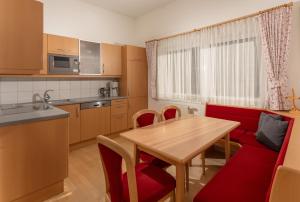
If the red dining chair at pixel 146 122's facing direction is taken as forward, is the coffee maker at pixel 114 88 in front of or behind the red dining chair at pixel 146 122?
behind

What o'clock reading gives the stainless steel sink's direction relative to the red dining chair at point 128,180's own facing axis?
The stainless steel sink is roughly at 9 o'clock from the red dining chair.

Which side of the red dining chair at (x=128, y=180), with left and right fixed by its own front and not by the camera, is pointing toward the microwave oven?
left

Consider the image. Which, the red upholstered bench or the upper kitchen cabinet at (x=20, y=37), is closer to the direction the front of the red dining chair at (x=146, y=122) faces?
the red upholstered bench

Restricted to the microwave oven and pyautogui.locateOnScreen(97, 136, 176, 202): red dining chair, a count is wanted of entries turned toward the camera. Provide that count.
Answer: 1

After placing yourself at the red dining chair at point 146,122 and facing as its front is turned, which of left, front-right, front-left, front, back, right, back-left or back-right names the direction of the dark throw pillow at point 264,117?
front-left

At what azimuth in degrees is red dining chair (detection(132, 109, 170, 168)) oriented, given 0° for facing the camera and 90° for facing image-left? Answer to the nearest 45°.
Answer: approximately 315°

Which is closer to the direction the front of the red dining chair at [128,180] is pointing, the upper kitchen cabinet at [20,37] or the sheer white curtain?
the sheer white curtain

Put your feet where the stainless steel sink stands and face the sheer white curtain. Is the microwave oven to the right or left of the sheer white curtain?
left

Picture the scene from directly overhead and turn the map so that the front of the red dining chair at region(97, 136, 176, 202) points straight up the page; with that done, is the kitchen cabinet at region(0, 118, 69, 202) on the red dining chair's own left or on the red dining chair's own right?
on the red dining chair's own left
